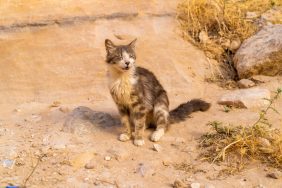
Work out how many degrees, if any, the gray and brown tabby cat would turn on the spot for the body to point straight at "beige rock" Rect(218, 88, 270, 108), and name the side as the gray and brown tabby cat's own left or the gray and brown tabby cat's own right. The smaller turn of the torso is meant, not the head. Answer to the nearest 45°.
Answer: approximately 180°

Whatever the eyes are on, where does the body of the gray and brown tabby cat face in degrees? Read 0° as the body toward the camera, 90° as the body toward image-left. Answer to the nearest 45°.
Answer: approximately 45°

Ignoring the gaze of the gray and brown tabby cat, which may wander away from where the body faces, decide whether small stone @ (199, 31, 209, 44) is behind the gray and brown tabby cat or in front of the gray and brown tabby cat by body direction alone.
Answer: behind

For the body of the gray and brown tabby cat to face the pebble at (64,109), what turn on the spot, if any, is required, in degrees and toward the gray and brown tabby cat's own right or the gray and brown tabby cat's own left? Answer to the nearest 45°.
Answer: approximately 90° to the gray and brown tabby cat's own right

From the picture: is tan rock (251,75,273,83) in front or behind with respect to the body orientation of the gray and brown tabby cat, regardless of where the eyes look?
behind

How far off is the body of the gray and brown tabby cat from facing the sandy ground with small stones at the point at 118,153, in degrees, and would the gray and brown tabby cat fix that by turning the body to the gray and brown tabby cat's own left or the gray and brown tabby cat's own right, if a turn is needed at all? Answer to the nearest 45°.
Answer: approximately 45° to the gray and brown tabby cat's own left

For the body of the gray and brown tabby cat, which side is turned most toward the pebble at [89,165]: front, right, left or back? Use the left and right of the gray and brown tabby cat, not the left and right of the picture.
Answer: front

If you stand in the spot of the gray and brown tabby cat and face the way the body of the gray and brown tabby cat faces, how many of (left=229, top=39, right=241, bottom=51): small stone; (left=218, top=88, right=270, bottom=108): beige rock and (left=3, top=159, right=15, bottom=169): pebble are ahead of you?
1

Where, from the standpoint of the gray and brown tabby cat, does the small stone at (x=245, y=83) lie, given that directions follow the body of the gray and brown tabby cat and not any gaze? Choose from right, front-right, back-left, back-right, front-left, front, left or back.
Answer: back

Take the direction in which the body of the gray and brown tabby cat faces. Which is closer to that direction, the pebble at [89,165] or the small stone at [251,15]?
the pebble
